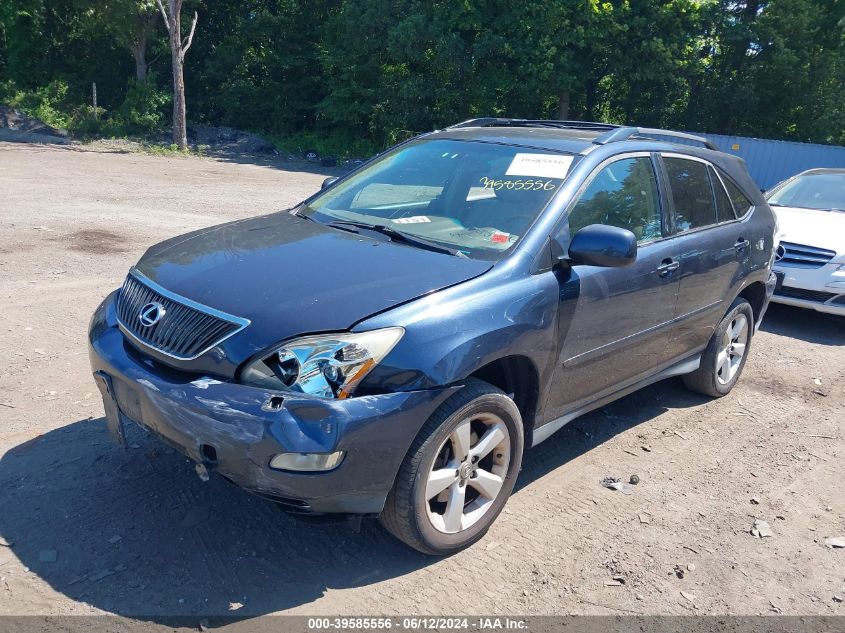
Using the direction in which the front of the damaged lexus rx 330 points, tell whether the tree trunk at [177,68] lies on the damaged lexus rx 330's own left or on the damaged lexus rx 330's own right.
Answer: on the damaged lexus rx 330's own right

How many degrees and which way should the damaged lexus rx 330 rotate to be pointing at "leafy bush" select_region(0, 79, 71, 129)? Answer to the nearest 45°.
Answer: approximately 90° to its right

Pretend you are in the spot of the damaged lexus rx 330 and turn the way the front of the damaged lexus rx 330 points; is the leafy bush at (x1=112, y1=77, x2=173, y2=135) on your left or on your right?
on your right

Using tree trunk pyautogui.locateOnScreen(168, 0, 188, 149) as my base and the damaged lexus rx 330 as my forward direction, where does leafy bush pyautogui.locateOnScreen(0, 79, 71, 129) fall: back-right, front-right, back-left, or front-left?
back-right

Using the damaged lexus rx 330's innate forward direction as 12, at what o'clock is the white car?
The white car is roughly at 6 o'clock from the damaged lexus rx 330.

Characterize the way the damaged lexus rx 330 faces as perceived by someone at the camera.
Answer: facing the viewer and to the left of the viewer
